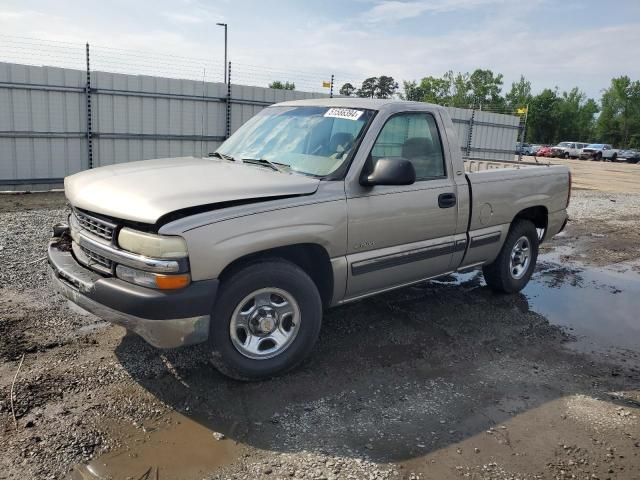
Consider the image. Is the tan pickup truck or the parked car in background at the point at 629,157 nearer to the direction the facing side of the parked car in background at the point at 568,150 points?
the tan pickup truck

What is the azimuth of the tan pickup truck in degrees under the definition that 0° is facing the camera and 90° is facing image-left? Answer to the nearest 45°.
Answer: approximately 45°

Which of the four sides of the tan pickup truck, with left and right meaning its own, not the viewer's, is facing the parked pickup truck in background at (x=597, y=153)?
back

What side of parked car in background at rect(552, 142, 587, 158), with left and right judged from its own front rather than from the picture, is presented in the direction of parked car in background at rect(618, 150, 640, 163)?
back

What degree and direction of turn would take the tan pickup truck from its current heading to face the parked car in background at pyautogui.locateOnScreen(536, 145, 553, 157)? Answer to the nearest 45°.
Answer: approximately 180°

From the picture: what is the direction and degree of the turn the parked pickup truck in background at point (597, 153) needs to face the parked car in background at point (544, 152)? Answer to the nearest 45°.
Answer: approximately 45° to its right

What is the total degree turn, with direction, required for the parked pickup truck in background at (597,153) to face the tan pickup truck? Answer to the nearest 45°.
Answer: approximately 45° to its left

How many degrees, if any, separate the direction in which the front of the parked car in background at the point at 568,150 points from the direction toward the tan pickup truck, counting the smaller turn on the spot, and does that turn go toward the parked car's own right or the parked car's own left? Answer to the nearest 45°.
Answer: approximately 45° to the parked car's own left

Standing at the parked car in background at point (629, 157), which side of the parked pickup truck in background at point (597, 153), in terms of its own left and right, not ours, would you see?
back
